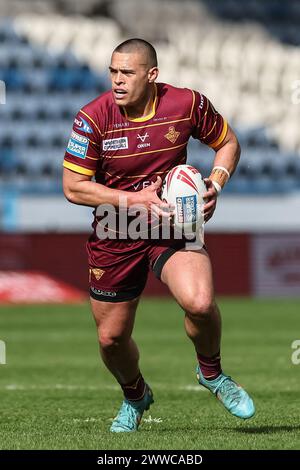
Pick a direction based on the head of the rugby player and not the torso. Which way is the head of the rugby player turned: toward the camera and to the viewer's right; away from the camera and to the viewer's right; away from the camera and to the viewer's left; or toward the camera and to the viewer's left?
toward the camera and to the viewer's left

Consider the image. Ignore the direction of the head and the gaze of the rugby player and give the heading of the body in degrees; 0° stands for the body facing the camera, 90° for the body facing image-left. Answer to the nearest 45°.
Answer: approximately 0°
